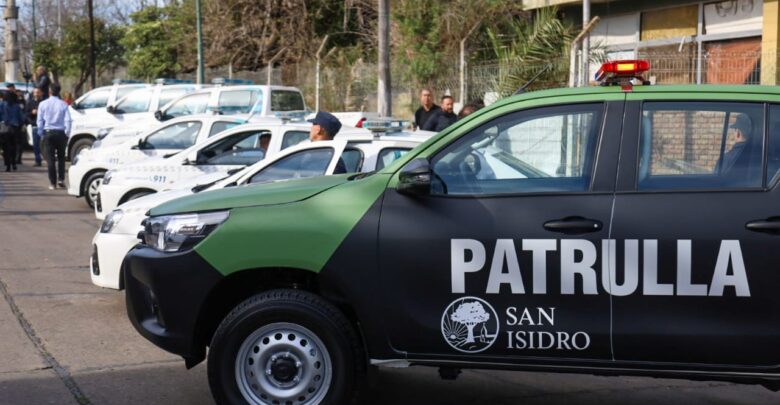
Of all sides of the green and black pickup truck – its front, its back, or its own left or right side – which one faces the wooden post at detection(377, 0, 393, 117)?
right

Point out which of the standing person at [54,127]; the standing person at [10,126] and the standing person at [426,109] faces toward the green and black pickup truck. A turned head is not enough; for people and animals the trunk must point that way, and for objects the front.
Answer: the standing person at [426,109]

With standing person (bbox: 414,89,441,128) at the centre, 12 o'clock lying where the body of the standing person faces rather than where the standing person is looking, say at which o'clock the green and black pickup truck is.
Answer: The green and black pickup truck is roughly at 12 o'clock from the standing person.

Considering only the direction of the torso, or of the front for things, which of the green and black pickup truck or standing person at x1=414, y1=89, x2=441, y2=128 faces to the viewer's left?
the green and black pickup truck

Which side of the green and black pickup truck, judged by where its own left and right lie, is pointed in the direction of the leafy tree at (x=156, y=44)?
right

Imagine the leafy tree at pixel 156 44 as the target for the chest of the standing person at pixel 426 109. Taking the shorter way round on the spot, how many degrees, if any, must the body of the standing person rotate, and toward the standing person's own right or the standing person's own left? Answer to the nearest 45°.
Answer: approximately 135° to the standing person's own right

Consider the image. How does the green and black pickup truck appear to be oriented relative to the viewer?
to the viewer's left
